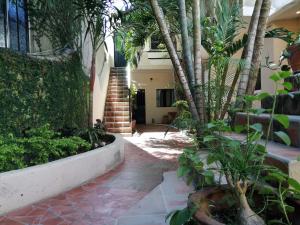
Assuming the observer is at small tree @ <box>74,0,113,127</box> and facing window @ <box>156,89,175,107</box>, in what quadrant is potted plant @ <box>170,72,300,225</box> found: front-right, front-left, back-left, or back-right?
back-right

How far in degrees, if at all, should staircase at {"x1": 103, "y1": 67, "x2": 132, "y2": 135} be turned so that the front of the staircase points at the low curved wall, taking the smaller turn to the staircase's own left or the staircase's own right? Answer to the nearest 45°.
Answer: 0° — it already faces it

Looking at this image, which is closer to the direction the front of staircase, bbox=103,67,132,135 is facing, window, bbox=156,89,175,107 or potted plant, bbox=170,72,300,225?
the potted plant

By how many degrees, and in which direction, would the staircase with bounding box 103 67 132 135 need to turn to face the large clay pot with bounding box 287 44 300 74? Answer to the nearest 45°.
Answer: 0° — it already faces it

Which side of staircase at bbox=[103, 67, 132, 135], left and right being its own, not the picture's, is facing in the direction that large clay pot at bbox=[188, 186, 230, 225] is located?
front

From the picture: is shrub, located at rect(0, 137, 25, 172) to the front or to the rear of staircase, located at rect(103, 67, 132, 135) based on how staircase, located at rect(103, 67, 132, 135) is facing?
to the front

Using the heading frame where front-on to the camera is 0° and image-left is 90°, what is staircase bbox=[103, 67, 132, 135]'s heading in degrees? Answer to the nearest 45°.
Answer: approximately 0°

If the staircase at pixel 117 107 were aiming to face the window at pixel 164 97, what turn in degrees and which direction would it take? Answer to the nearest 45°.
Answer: approximately 135° to its left

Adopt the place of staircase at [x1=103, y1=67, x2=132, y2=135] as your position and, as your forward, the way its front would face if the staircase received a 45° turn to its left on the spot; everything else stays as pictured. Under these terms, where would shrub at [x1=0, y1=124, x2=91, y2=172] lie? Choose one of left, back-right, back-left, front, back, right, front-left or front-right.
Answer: front-right

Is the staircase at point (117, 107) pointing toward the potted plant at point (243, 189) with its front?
yes

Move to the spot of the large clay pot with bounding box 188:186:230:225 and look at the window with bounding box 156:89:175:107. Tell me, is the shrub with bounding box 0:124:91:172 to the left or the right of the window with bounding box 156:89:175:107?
left
